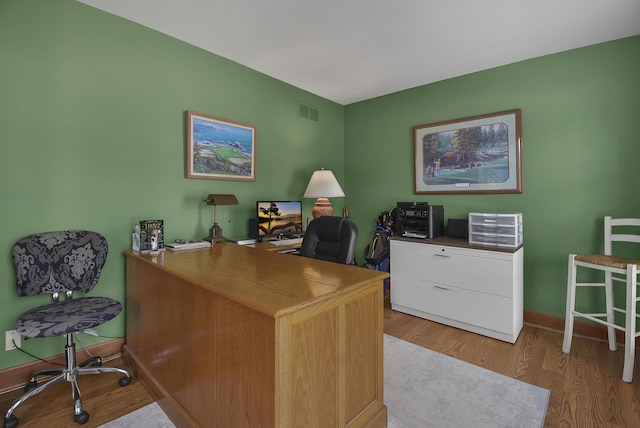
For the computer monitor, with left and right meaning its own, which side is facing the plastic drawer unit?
left

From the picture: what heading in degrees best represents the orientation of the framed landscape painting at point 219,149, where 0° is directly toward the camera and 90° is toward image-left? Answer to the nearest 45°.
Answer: approximately 315°

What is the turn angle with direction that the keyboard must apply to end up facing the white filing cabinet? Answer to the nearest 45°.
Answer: approximately 45° to its left

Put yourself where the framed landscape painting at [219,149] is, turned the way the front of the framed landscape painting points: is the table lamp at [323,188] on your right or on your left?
on your left

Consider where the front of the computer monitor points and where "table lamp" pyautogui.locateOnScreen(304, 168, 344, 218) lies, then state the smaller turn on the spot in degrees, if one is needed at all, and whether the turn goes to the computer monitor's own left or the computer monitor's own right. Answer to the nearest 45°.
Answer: approximately 90° to the computer monitor's own left
